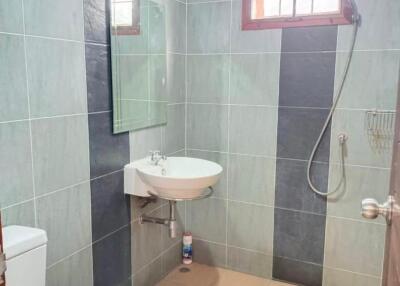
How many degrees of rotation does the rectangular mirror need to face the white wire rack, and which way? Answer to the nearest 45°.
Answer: approximately 45° to its left

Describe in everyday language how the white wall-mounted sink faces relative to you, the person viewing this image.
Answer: facing the viewer and to the right of the viewer

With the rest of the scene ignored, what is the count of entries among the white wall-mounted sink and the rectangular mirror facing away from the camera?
0

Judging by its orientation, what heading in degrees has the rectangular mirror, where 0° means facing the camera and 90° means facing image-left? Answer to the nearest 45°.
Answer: approximately 315°

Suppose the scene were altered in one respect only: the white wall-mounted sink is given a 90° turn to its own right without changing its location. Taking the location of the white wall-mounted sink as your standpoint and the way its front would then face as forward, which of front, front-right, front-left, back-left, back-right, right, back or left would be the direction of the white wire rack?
back-left
